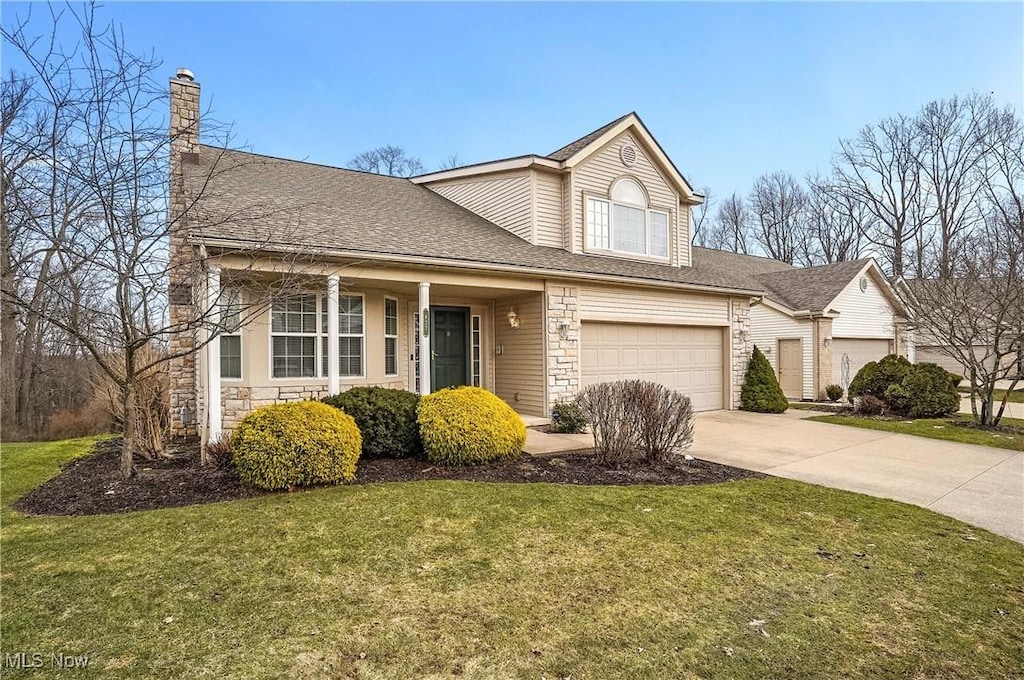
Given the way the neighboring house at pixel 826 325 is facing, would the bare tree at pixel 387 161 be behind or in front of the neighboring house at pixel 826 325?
behind

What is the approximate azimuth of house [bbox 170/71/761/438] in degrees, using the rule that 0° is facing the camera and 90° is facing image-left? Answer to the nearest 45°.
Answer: approximately 315°

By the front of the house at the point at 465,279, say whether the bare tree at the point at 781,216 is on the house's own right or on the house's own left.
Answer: on the house's own left

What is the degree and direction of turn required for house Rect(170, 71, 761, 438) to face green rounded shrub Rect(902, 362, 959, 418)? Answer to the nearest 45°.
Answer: approximately 45° to its left

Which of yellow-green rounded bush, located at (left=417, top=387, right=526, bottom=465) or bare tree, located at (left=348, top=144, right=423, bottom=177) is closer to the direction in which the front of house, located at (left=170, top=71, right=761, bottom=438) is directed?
the yellow-green rounded bush

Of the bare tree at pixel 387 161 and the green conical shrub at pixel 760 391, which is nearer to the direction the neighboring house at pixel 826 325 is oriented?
the green conical shrub

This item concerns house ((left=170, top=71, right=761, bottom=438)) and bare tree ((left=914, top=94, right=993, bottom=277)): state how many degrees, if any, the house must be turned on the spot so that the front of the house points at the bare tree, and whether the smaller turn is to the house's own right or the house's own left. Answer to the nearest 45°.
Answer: approximately 90° to the house's own left

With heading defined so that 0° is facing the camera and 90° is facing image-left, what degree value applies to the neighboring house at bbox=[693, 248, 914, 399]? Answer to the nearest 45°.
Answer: approximately 315°

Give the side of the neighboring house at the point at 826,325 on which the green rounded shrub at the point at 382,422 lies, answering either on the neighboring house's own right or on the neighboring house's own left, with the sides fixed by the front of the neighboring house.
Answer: on the neighboring house's own right

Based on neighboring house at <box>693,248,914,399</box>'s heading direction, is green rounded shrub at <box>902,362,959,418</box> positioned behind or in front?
in front

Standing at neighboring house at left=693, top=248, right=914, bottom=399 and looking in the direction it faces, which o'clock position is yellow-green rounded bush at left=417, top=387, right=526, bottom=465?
The yellow-green rounded bush is roughly at 2 o'clock from the neighboring house.

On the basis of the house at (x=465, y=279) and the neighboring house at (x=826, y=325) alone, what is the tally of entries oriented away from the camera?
0

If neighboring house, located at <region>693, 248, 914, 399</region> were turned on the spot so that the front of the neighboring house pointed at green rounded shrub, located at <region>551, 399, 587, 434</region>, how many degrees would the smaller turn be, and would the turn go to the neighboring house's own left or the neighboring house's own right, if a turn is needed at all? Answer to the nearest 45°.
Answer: approximately 45° to the neighboring house's own right
